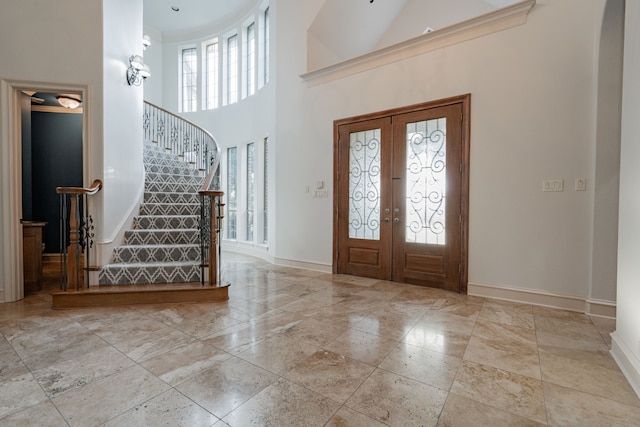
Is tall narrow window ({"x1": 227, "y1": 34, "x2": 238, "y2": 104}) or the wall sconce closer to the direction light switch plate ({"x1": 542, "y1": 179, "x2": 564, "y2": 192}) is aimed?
the wall sconce

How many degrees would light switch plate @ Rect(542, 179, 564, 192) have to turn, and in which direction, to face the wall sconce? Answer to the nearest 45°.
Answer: approximately 45° to its right

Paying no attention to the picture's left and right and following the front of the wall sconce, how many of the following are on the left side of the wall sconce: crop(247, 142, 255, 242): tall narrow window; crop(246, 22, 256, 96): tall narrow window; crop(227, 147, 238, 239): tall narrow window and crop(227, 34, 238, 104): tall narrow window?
4

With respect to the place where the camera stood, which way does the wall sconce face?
facing the viewer and to the right of the viewer

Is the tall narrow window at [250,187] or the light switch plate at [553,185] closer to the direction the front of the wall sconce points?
the light switch plate

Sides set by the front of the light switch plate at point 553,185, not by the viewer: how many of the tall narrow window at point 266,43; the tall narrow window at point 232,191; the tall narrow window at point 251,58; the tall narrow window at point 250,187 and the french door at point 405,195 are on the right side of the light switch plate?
5

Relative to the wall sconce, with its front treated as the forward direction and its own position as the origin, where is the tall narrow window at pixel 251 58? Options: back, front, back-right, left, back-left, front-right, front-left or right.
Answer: left

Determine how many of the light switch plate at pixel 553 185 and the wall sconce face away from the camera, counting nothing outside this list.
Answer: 0

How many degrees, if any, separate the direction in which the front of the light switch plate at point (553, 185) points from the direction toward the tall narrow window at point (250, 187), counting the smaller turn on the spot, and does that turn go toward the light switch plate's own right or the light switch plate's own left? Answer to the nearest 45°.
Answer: approximately 90° to the light switch plate's own right

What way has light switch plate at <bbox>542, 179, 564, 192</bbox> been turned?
toward the camera

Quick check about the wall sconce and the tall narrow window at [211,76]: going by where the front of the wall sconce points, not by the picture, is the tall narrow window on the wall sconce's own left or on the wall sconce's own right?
on the wall sconce's own left

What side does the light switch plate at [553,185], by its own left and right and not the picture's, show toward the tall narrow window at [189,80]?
right
